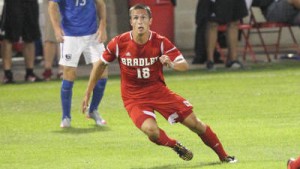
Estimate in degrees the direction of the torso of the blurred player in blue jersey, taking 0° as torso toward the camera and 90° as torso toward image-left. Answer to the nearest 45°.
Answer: approximately 0°

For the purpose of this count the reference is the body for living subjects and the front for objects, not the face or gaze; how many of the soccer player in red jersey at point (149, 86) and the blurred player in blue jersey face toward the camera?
2

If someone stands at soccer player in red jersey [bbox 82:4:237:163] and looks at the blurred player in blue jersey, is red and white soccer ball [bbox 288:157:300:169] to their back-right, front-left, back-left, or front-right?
back-right

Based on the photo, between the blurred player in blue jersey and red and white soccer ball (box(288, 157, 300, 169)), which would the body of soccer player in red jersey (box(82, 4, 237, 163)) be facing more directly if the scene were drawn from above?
the red and white soccer ball

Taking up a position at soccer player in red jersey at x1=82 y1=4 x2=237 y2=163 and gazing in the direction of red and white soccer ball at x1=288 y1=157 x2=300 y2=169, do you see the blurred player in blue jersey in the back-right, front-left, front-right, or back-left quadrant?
back-left

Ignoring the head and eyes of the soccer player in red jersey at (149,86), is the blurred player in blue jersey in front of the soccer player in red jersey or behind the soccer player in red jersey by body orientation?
behind
